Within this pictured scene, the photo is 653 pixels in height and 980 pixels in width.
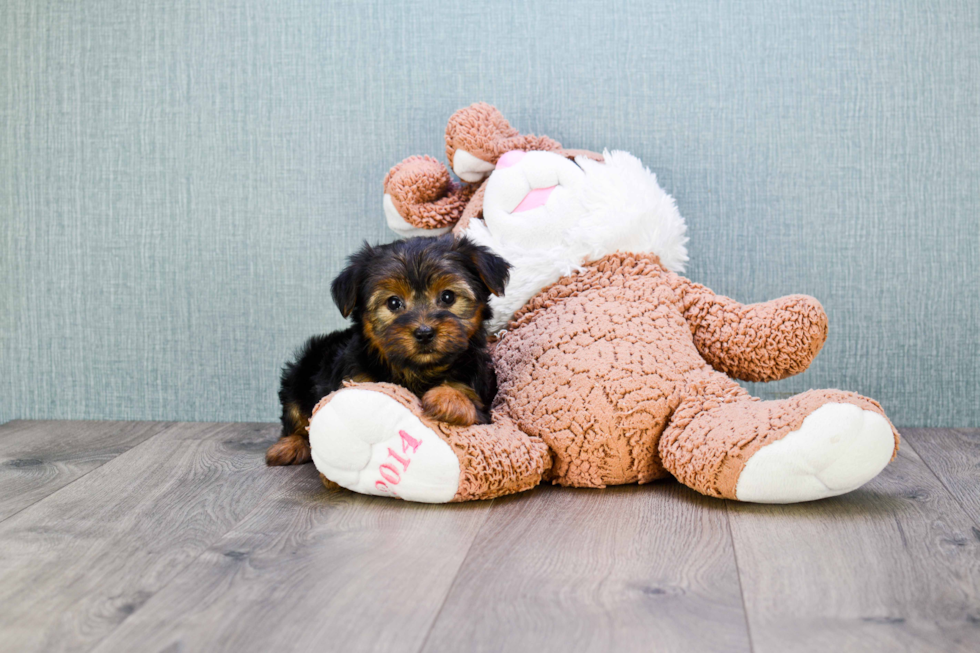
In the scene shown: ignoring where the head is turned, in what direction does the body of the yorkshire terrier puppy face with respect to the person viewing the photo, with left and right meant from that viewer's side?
facing the viewer and to the right of the viewer

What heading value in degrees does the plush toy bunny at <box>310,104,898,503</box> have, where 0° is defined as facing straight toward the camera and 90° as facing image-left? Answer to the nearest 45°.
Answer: approximately 0°
